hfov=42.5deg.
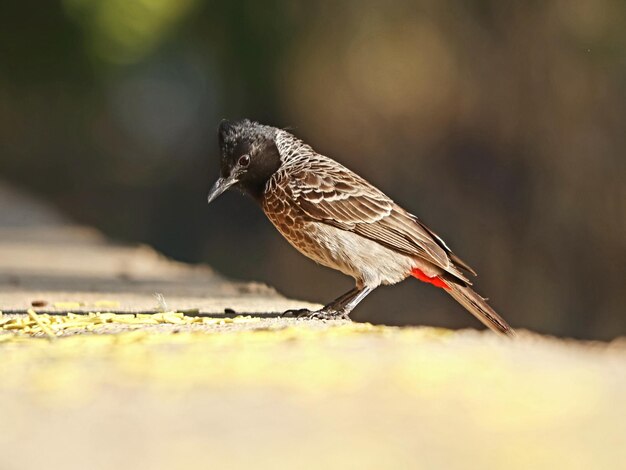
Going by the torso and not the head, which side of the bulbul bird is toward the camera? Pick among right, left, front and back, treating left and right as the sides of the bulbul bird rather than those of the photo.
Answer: left
